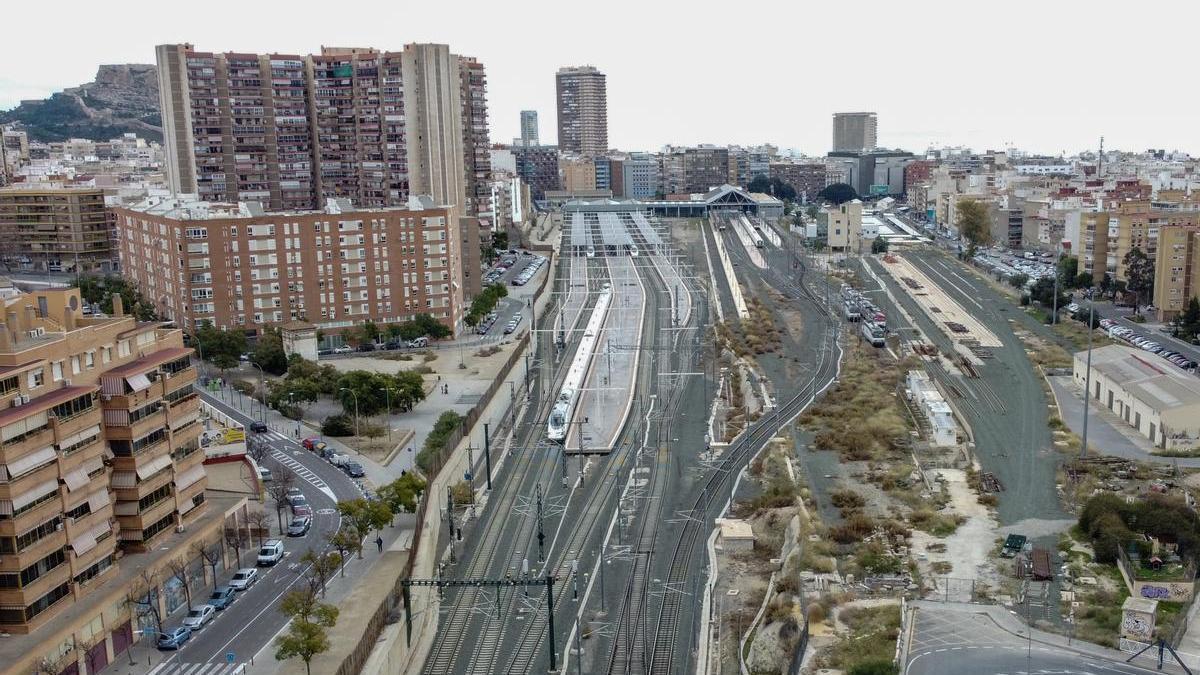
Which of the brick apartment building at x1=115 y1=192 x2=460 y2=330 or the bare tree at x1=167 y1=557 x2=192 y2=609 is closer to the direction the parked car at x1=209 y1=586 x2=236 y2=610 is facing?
the bare tree

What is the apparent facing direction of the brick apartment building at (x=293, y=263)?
toward the camera

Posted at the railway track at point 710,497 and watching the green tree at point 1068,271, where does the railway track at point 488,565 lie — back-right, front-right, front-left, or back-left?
back-left

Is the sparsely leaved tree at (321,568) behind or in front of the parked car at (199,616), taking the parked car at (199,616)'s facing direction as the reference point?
behind

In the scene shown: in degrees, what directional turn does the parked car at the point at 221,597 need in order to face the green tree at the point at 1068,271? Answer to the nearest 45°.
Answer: approximately 180°

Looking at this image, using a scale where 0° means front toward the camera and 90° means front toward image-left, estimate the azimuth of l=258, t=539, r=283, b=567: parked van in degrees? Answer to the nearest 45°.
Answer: approximately 45°

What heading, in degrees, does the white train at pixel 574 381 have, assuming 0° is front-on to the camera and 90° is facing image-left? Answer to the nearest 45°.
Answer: approximately 0°

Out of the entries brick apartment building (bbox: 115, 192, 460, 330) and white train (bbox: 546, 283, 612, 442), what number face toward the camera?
2

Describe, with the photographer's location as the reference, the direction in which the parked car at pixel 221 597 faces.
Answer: facing the viewer and to the left of the viewer

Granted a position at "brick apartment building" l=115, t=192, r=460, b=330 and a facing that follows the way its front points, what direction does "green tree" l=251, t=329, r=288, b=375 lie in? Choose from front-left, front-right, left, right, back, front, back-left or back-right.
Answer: front

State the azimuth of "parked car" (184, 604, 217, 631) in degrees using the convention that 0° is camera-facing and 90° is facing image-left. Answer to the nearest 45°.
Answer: approximately 45°

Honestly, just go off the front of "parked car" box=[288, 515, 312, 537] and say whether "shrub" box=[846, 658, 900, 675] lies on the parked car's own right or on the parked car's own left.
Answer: on the parked car's own left

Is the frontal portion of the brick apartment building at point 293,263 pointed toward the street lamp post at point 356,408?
yes

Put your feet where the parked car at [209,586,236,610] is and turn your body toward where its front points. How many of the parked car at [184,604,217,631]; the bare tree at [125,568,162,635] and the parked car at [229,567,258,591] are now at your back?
1
